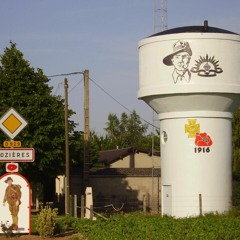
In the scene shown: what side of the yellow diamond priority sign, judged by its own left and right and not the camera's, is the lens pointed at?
front

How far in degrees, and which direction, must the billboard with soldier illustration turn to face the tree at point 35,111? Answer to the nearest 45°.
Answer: approximately 180°

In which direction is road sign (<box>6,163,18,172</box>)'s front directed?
toward the camera

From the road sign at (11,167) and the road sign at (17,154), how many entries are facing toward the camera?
2

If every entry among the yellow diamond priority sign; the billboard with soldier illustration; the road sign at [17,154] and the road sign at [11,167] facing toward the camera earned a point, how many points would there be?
4

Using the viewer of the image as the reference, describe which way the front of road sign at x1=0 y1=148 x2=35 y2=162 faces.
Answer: facing the viewer

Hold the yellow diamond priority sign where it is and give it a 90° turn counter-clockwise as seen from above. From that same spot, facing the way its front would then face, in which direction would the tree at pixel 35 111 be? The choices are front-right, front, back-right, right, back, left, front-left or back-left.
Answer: left

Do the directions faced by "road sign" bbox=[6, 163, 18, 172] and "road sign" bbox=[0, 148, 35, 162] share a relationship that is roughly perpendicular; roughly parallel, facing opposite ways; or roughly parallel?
roughly parallel

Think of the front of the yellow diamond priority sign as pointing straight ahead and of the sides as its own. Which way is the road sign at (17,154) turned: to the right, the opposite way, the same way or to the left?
the same way

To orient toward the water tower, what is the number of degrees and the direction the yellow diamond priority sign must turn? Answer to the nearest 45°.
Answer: approximately 135° to its left

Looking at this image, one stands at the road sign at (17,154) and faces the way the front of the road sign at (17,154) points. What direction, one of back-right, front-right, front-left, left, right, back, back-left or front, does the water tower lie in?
back-left

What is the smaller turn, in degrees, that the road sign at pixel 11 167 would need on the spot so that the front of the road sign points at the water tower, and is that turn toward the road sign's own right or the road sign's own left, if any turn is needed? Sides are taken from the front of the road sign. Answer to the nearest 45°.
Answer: approximately 135° to the road sign's own left
